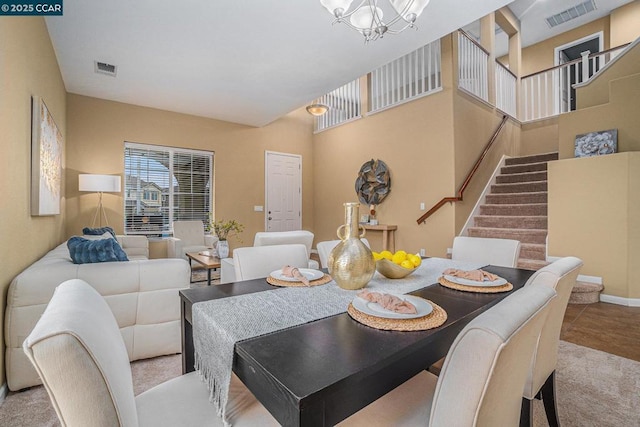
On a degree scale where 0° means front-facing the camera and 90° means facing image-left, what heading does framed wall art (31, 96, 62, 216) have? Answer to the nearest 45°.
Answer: approximately 270°

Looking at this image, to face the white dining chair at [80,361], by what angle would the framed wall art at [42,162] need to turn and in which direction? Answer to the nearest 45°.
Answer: approximately 90° to its right

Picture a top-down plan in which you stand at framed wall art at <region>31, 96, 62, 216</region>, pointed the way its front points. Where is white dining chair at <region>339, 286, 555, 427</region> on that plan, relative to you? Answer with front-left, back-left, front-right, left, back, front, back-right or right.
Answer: right

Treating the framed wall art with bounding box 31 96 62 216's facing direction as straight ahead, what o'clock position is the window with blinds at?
The window with blinds is roughly at 10 o'clock from the framed wall art.

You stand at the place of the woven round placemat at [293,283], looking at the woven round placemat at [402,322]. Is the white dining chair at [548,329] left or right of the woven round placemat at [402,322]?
left
